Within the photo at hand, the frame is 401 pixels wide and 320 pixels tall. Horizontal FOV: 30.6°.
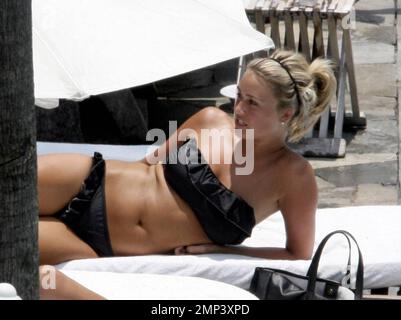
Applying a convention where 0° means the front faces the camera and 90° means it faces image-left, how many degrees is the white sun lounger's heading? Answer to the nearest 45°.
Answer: approximately 90°

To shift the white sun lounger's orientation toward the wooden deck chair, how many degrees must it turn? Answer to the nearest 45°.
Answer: approximately 90° to its right

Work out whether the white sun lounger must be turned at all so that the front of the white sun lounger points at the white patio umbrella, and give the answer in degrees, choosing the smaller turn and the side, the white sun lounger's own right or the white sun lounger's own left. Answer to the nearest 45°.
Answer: approximately 45° to the white sun lounger's own right

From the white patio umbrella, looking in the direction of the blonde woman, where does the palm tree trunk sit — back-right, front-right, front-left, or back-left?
front-right

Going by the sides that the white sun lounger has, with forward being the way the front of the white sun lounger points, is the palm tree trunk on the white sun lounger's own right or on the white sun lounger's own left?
on the white sun lounger's own left
